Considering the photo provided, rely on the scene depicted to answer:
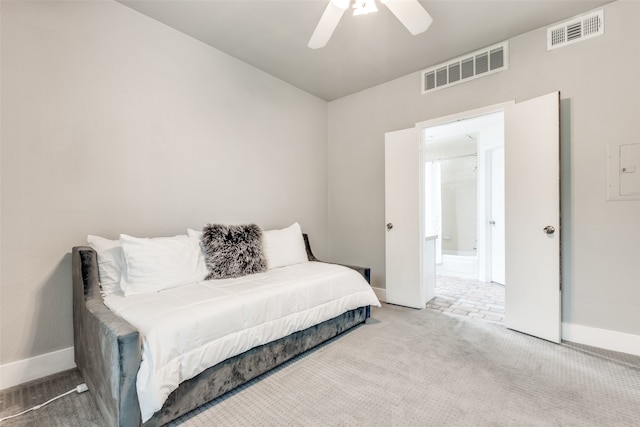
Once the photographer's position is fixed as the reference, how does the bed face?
facing the viewer and to the right of the viewer

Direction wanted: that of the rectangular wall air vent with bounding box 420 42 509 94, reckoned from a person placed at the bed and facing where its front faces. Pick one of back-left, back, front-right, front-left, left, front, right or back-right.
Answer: front-left

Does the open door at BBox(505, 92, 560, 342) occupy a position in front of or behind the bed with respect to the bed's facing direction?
in front

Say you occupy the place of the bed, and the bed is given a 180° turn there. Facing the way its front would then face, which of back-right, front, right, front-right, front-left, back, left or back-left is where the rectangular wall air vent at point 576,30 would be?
back-right

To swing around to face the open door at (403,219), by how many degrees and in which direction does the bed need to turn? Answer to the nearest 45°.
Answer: approximately 45° to its left
